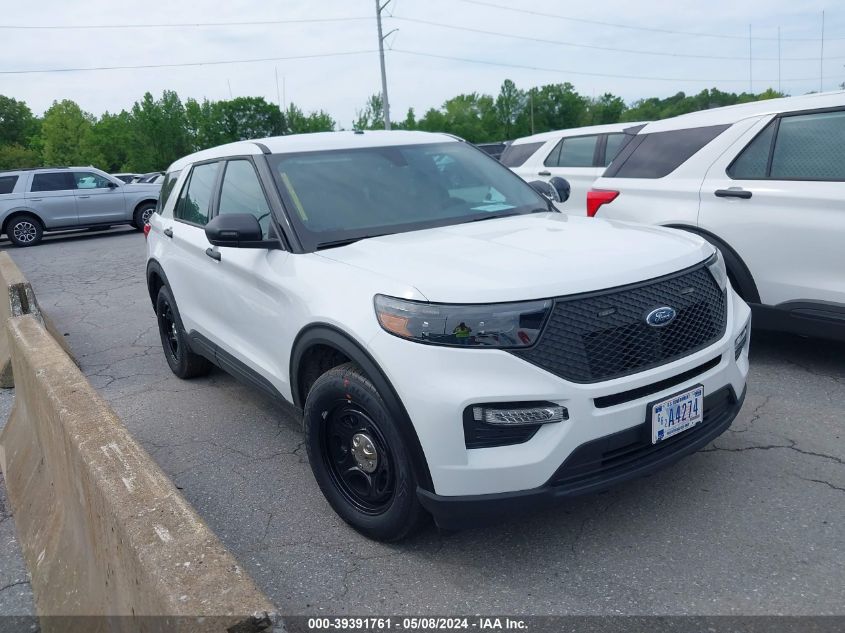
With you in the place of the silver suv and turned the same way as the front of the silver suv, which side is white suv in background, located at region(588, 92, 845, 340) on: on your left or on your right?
on your right

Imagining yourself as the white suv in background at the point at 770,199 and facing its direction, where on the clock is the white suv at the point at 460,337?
The white suv is roughly at 4 o'clock from the white suv in background.

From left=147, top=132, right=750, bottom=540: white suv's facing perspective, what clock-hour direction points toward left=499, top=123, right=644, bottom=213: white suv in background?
The white suv in background is roughly at 8 o'clock from the white suv.

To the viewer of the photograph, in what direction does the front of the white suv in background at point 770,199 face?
facing to the right of the viewer

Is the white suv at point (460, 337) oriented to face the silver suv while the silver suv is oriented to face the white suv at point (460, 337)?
no

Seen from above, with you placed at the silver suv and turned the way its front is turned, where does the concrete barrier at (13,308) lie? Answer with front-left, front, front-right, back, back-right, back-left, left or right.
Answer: right

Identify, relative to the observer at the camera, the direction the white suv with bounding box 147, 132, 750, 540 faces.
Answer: facing the viewer and to the right of the viewer

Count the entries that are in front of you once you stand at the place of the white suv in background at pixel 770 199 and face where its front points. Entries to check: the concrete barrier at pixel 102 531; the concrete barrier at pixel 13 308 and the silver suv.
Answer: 0

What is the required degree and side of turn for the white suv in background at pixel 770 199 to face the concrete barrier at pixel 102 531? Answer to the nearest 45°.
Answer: approximately 135° to its right

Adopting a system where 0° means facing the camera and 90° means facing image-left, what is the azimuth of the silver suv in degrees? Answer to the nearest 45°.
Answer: approximately 270°

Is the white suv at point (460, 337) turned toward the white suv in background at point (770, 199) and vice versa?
no

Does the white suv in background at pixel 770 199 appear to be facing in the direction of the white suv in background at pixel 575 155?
no

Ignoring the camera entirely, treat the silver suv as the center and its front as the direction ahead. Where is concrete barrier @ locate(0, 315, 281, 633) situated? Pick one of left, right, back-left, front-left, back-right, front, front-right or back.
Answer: right

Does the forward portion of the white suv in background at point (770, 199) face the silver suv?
no

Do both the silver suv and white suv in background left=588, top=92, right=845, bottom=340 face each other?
no

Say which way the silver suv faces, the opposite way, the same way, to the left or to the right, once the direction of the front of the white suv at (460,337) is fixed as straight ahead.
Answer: to the left

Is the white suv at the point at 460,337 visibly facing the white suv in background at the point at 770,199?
no

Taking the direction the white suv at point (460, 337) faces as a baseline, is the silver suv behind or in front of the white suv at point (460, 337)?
behind
